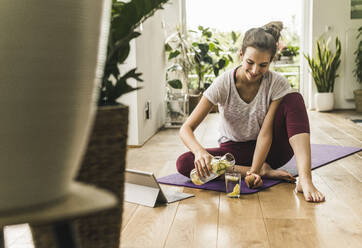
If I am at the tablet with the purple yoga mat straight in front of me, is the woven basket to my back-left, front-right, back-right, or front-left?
back-right

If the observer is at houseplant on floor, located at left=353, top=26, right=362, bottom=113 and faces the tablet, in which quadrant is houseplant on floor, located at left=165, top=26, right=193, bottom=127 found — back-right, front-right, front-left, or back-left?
front-right

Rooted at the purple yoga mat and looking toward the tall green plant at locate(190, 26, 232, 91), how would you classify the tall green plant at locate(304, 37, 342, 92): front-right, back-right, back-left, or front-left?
front-right

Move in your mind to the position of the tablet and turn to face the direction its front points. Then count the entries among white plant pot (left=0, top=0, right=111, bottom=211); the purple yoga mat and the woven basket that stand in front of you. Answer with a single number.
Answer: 1

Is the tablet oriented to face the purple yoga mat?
yes

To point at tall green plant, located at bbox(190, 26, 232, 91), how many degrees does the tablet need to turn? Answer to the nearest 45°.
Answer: approximately 45° to its left

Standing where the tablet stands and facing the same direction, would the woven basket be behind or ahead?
behind

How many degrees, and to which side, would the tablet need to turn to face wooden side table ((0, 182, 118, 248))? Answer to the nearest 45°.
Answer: approximately 135° to its right

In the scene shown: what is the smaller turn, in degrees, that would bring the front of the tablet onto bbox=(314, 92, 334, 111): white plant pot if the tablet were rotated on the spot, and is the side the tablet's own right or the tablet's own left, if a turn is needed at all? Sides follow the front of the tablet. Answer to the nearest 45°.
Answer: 0° — it already faces it

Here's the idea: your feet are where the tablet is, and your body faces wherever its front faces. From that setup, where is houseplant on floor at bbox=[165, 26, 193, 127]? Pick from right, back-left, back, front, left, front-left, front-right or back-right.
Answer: front-left

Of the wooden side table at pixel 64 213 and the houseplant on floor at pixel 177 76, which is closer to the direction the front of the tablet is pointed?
the houseplant on floor

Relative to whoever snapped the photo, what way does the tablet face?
facing away from the viewer and to the right of the viewer

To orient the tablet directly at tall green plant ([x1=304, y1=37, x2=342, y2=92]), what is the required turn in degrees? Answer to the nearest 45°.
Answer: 0° — it already faces it
